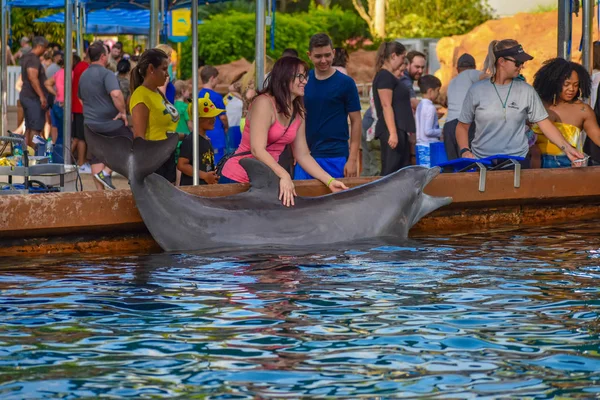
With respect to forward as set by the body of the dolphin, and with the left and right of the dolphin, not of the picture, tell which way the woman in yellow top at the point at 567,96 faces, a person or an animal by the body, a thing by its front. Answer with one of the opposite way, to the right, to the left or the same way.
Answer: to the right

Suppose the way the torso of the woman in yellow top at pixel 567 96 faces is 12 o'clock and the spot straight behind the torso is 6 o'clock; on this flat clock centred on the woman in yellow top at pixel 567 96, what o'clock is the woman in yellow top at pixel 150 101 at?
the woman in yellow top at pixel 150 101 is roughly at 2 o'clock from the woman in yellow top at pixel 567 96.

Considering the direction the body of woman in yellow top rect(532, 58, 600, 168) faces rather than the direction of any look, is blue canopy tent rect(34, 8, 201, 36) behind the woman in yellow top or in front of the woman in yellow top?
behind

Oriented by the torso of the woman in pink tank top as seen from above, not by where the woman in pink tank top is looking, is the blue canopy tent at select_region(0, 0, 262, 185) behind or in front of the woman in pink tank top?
behind

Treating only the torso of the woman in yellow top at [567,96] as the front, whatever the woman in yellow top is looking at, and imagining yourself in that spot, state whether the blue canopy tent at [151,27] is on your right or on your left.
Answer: on your right

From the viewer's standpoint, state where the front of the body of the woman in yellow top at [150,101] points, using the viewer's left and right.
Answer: facing to the right of the viewer

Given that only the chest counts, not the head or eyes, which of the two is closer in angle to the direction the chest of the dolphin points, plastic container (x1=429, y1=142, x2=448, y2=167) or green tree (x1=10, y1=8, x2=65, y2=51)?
the plastic container

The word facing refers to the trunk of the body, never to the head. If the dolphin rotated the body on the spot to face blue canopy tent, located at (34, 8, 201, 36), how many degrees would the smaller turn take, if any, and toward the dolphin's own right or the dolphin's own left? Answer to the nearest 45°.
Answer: approximately 90° to the dolphin's own left

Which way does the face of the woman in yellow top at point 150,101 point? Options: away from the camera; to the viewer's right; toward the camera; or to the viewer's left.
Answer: to the viewer's right

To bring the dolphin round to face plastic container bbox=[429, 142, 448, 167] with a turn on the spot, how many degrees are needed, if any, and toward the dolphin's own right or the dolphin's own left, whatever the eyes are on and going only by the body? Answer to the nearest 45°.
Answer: approximately 45° to the dolphin's own left

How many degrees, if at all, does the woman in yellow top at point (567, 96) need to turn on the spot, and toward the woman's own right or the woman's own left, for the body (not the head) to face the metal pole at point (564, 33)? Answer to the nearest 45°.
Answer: approximately 180°

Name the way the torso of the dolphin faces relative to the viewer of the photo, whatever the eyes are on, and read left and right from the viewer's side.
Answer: facing to the right of the viewer

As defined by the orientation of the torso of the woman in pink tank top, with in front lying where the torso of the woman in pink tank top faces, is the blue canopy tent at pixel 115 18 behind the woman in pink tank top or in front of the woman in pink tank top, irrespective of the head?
behind
